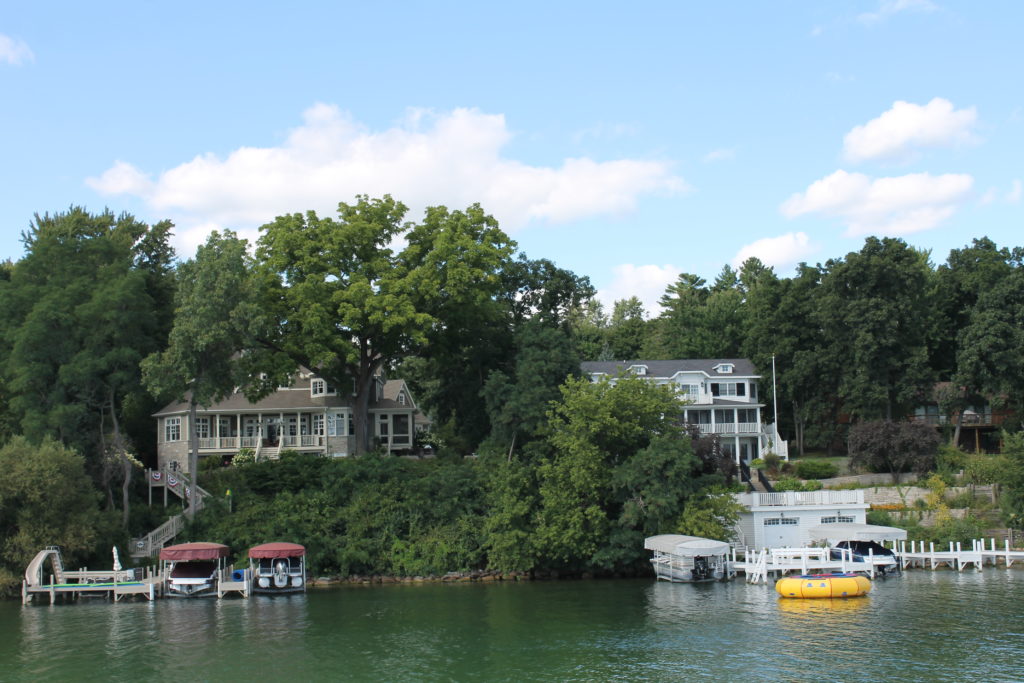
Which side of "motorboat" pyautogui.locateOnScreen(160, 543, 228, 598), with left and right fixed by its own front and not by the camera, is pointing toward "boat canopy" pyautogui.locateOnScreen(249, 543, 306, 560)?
right

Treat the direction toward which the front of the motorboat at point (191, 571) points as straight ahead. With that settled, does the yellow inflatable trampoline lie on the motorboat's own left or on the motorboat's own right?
on the motorboat's own right

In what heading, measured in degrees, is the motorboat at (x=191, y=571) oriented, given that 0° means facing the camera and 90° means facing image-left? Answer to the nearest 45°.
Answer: approximately 180°

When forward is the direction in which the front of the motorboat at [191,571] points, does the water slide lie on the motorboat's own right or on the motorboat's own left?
on the motorboat's own left

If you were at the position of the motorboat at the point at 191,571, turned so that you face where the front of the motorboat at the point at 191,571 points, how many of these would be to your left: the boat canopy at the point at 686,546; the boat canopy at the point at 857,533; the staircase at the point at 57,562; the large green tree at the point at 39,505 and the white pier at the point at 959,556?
2

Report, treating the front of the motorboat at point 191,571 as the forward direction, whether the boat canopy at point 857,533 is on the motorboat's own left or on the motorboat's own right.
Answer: on the motorboat's own right

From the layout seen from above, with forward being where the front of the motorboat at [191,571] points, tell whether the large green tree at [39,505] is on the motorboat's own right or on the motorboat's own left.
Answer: on the motorboat's own left

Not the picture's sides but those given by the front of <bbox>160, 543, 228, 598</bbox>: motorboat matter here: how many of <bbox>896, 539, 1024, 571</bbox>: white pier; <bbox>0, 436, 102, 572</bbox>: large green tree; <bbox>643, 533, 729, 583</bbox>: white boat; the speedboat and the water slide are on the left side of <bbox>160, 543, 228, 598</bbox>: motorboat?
2

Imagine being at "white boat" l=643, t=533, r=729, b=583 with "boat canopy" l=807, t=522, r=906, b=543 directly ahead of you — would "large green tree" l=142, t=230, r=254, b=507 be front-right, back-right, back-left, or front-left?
back-left

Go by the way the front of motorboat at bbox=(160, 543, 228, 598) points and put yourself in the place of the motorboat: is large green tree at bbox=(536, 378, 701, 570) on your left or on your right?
on your right
